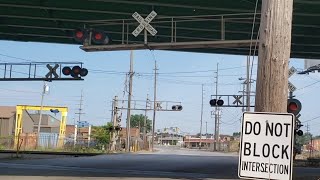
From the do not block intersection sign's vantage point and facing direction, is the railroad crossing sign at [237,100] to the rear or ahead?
to the rear

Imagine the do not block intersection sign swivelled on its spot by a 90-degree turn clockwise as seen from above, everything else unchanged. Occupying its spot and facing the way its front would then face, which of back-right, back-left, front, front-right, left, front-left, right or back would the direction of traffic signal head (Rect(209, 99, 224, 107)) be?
right
